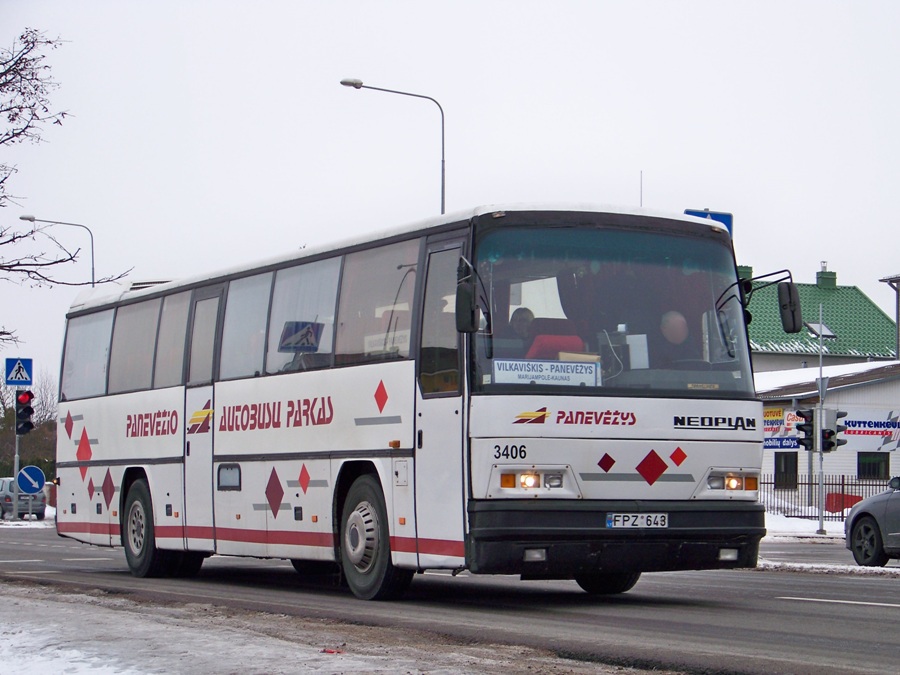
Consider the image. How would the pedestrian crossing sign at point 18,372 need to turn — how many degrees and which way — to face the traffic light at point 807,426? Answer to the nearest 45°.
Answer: approximately 90° to its left

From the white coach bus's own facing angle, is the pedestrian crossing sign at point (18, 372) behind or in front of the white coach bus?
behind

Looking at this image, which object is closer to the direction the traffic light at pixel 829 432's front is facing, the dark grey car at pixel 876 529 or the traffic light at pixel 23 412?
the dark grey car
